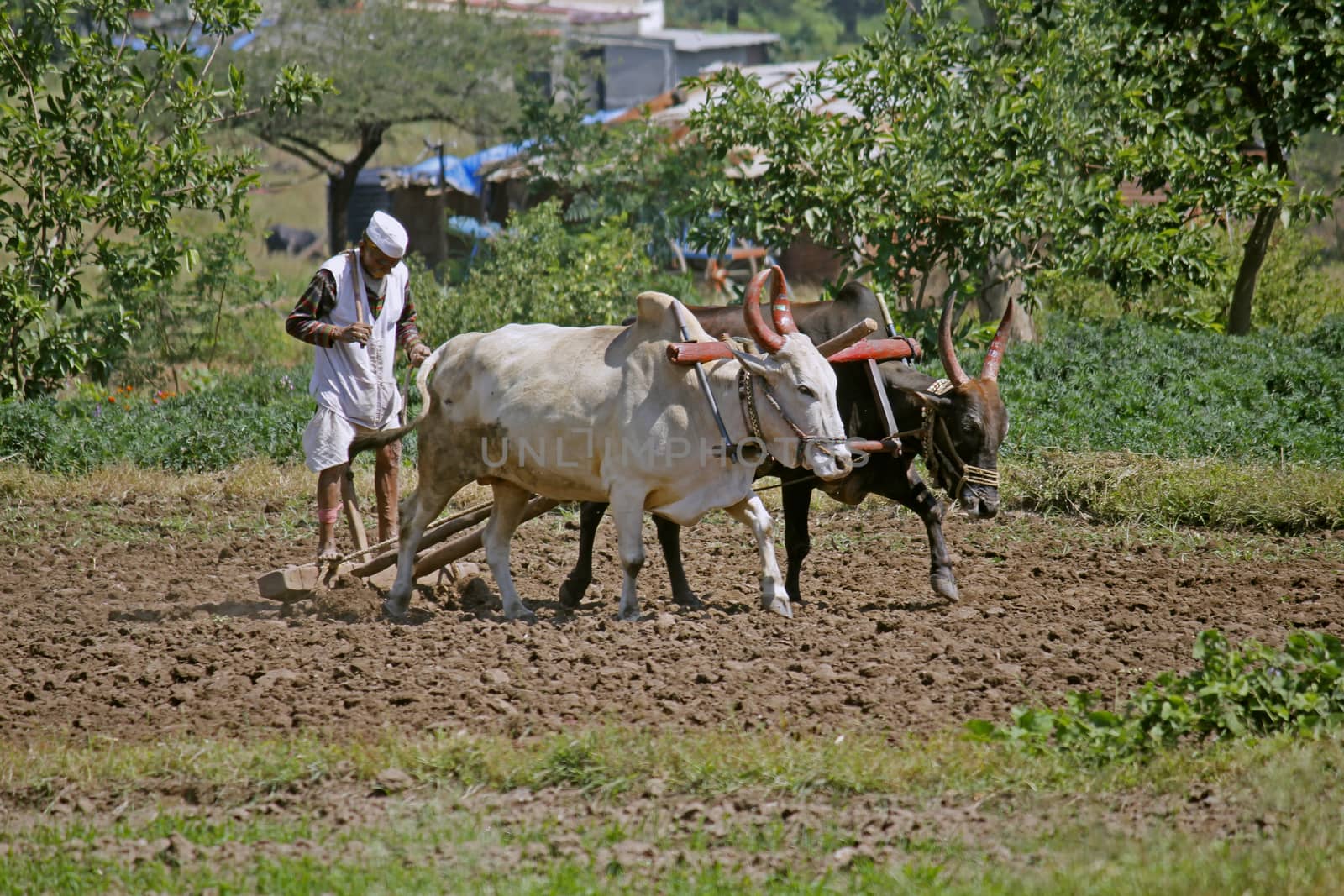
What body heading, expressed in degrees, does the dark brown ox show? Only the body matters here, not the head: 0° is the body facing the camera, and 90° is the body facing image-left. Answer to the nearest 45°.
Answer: approximately 270°

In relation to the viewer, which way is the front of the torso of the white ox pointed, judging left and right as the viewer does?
facing to the right of the viewer

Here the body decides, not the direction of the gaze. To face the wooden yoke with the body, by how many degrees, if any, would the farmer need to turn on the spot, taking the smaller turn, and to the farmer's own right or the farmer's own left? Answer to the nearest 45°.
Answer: approximately 45° to the farmer's own left

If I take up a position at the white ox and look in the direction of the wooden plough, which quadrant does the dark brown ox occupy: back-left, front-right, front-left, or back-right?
back-right

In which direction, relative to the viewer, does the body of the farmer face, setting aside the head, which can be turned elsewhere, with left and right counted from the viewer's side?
facing the viewer and to the right of the viewer

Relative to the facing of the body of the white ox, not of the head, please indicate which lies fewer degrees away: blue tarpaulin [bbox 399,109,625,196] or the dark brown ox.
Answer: the dark brown ox

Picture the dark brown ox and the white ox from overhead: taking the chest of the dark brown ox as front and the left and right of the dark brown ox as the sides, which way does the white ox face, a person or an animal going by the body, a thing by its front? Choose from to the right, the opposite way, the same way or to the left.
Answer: the same way

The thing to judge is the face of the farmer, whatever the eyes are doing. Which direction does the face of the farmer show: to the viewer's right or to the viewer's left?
to the viewer's right

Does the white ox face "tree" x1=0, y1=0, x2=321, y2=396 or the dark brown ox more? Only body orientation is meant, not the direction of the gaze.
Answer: the dark brown ox

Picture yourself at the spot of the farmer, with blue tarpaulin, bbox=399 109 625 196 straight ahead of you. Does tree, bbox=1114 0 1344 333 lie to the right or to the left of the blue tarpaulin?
right

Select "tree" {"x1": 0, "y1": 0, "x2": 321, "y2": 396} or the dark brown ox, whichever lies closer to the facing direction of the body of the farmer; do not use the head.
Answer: the dark brown ox

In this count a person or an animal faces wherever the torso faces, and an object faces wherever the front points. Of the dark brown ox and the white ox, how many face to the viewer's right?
2

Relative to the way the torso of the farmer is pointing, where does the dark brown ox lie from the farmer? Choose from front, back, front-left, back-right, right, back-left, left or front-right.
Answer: front-left
